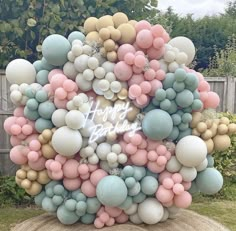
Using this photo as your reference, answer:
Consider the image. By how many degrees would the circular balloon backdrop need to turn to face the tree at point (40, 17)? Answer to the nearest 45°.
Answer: approximately 135° to its right

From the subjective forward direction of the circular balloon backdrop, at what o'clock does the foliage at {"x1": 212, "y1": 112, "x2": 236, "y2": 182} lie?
The foliage is roughly at 7 o'clock from the circular balloon backdrop.

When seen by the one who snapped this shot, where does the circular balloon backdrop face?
facing the viewer
